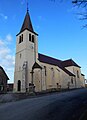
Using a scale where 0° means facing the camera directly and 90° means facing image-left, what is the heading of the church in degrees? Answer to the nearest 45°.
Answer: approximately 45°
